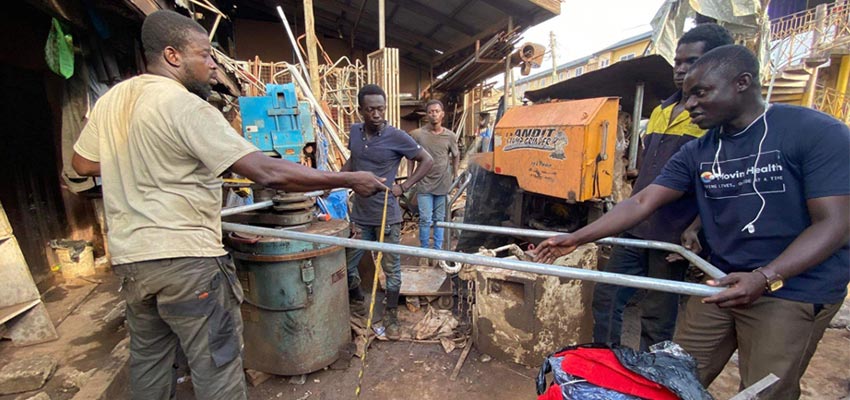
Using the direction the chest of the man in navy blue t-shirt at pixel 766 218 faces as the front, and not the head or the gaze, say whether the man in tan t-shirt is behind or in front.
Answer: in front

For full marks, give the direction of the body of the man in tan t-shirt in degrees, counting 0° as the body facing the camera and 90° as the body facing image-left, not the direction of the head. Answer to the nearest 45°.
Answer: approximately 225°

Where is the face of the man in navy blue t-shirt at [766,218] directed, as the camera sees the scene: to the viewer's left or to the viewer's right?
to the viewer's left

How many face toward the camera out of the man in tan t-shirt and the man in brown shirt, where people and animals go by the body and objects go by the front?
1

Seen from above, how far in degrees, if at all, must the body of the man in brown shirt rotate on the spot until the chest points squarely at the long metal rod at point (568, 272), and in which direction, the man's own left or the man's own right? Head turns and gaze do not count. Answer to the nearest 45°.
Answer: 0° — they already face it

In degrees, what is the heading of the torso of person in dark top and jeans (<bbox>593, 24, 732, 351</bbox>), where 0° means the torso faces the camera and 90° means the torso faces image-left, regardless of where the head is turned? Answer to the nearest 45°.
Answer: approximately 45°
